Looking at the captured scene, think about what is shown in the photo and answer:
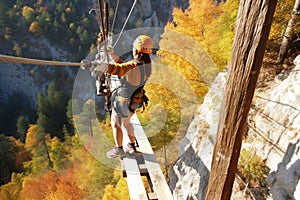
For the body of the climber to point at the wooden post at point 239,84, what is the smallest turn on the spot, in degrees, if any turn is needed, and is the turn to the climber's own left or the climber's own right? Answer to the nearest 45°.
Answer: approximately 135° to the climber's own left

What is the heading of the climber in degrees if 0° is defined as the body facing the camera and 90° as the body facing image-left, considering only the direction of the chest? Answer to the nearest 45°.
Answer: approximately 90°

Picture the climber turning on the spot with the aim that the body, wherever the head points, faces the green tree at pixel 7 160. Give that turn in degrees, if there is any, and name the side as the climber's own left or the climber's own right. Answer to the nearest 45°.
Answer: approximately 45° to the climber's own right
